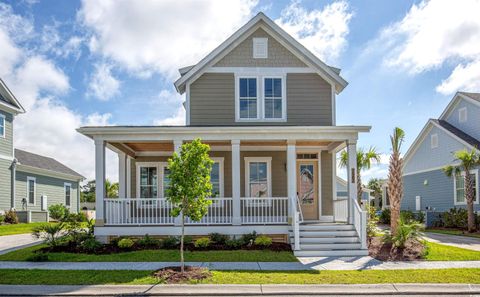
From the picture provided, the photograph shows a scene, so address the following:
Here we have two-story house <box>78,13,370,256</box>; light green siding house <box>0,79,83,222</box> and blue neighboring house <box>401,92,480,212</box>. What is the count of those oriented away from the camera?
0

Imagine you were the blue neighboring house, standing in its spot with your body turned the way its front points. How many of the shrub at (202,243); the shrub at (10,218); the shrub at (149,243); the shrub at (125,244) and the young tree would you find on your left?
0

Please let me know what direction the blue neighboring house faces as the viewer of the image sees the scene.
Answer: facing the viewer and to the right of the viewer

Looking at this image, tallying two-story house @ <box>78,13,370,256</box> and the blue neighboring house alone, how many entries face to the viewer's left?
0

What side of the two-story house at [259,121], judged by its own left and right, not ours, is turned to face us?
front

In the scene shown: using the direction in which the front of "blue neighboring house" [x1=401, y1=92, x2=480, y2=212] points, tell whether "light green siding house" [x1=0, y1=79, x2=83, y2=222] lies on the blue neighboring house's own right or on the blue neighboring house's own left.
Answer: on the blue neighboring house's own right

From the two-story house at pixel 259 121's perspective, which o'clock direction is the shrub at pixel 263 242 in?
The shrub is roughly at 12 o'clock from the two-story house.

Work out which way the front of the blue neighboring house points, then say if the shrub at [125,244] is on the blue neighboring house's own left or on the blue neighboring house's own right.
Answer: on the blue neighboring house's own right

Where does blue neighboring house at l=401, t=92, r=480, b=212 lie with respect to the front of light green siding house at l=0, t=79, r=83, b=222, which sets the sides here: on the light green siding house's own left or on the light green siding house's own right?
on the light green siding house's own left

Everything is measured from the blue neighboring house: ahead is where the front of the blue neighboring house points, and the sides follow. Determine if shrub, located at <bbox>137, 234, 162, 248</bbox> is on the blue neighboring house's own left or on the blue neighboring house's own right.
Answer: on the blue neighboring house's own right

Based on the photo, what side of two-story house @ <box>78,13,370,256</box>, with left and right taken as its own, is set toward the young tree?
front

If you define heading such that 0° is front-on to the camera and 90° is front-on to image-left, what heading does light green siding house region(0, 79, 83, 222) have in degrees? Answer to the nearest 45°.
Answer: approximately 45°

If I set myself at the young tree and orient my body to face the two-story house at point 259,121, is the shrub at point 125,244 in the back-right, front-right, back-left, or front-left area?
front-left

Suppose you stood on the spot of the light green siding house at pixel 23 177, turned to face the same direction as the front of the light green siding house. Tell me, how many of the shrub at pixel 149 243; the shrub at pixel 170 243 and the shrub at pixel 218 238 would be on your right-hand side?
0
